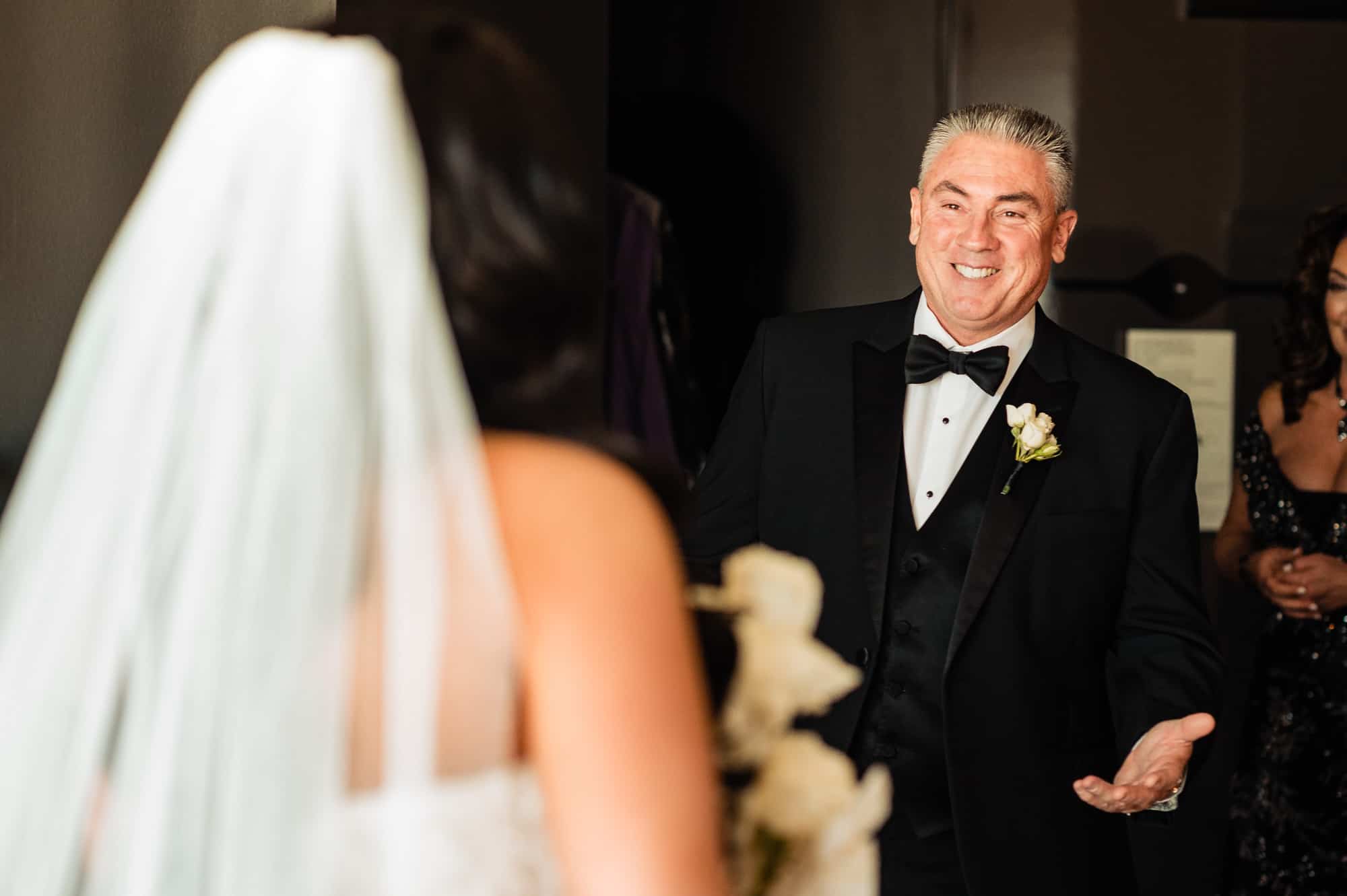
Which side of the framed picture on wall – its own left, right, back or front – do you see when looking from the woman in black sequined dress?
front

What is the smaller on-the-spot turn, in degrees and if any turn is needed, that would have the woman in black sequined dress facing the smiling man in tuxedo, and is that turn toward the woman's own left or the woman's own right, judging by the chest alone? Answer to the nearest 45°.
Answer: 0° — they already face them

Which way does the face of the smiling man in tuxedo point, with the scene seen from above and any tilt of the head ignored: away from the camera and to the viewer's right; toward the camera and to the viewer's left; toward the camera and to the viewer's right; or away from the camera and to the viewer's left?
toward the camera and to the viewer's left

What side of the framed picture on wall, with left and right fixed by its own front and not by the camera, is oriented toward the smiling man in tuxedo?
front

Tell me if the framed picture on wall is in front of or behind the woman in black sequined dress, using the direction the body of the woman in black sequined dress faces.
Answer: behind

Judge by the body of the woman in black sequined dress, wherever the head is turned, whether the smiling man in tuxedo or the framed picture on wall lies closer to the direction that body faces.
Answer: the smiling man in tuxedo

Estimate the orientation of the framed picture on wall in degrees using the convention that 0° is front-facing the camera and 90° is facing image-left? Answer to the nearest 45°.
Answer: approximately 0°

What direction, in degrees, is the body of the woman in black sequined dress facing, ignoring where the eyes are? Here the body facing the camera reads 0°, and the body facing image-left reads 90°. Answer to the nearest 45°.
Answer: approximately 0°

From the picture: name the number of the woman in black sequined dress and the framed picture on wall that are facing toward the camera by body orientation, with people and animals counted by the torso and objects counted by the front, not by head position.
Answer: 2

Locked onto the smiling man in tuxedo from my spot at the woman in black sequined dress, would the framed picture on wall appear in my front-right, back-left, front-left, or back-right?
back-right
